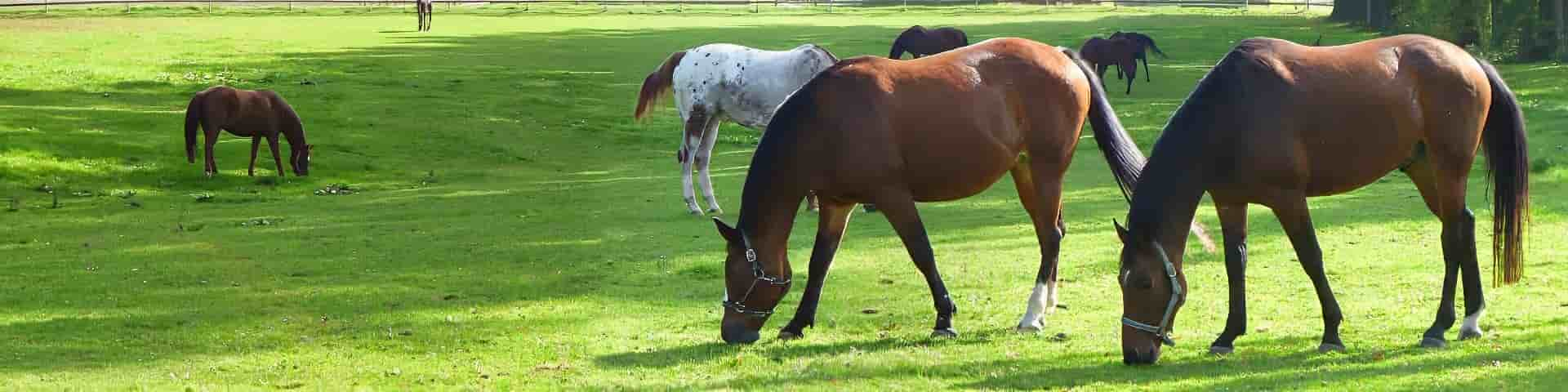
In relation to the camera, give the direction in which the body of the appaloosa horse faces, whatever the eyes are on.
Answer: to the viewer's right

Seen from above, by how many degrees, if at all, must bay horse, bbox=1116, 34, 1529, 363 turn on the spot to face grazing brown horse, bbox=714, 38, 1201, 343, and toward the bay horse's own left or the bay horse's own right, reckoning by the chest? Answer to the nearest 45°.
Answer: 0° — it already faces it

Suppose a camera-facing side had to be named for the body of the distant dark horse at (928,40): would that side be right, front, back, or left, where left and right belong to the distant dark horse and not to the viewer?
left

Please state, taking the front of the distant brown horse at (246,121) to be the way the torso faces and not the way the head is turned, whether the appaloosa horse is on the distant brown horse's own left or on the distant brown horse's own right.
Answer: on the distant brown horse's own right

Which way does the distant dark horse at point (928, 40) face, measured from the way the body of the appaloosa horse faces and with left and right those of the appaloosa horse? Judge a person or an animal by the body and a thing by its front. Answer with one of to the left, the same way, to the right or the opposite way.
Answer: the opposite way

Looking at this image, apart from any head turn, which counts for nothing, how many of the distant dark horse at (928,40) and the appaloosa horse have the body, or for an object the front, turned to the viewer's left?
1

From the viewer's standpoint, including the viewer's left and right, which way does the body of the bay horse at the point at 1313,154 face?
facing to the left of the viewer

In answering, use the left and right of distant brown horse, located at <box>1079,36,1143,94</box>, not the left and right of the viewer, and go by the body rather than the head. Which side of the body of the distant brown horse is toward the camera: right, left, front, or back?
left

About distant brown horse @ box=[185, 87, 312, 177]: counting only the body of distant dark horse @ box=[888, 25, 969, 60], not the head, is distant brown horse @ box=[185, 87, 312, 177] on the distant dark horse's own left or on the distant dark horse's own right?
on the distant dark horse's own left

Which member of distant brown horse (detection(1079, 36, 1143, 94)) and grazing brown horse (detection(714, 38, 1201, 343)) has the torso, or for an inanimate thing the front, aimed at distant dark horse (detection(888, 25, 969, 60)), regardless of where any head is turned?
distant brown horse (detection(1079, 36, 1143, 94))

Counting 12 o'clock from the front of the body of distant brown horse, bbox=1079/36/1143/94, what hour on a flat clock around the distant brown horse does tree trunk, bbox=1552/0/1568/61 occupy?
The tree trunk is roughly at 5 o'clock from the distant brown horse.
